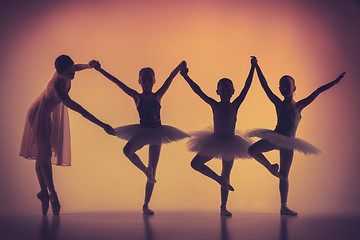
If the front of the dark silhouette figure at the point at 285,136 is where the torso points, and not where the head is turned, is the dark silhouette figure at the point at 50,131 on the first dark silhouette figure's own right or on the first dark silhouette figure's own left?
on the first dark silhouette figure's own right

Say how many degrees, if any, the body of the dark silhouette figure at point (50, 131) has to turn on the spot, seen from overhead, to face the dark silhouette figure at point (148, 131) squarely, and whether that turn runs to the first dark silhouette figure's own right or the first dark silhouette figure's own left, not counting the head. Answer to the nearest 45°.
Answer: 0° — they already face them

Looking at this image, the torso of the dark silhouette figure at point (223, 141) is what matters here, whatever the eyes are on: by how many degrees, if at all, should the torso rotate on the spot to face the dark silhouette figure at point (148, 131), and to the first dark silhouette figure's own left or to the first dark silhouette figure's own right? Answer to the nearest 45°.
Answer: approximately 90° to the first dark silhouette figure's own right

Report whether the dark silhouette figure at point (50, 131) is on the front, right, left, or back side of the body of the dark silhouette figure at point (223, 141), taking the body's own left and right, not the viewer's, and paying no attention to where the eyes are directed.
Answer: right

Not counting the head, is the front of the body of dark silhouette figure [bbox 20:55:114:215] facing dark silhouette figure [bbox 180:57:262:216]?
yes

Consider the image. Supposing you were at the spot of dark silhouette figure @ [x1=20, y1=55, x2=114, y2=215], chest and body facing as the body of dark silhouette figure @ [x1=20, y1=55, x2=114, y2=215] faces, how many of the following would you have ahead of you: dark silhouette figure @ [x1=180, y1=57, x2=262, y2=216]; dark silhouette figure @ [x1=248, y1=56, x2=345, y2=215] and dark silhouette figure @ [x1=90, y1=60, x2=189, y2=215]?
3

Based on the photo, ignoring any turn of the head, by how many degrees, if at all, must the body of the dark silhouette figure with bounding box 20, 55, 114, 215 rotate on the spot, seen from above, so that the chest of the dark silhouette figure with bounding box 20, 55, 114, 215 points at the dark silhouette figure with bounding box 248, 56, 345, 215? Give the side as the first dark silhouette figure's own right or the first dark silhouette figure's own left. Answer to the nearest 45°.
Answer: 0° — they already face them

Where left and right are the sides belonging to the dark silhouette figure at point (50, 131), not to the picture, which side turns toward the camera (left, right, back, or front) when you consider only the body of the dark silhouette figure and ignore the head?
right

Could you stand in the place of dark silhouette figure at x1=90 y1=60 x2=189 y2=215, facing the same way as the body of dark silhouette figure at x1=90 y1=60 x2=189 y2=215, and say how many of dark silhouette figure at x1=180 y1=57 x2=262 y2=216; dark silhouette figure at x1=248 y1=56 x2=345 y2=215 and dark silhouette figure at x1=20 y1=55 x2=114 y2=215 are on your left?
2

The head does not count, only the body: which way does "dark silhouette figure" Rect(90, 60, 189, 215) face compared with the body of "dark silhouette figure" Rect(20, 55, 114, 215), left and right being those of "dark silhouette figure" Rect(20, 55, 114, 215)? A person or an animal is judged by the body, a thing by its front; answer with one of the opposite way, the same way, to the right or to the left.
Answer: to the right
